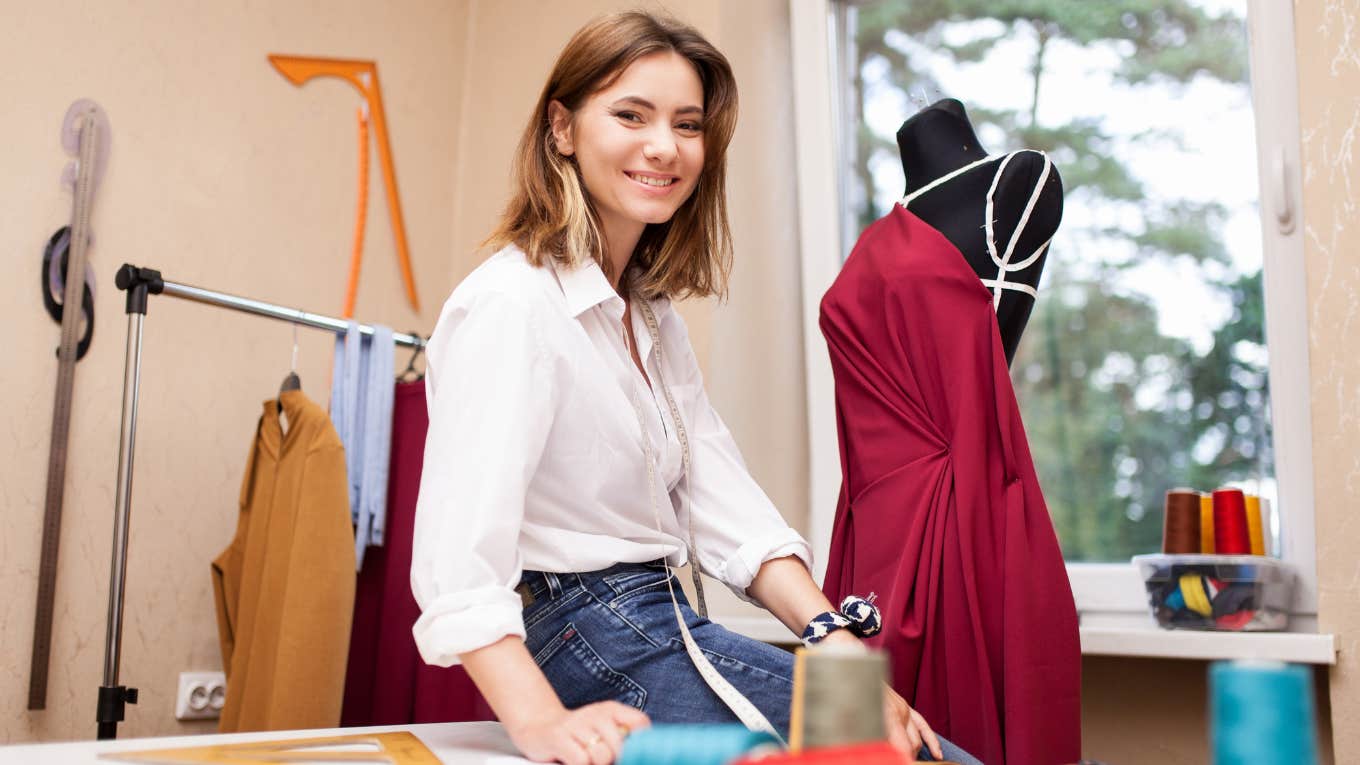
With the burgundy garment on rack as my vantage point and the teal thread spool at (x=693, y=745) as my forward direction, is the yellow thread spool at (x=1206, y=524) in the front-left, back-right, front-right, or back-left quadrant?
front-left

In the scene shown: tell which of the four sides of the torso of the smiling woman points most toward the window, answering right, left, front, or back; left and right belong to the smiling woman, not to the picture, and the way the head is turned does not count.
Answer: left

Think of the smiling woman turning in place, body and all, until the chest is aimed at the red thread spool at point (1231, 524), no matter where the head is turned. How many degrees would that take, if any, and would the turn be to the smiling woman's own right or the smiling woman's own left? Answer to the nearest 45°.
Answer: approximately 90° to the smiling woman's own left

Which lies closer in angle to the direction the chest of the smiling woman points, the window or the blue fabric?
the window

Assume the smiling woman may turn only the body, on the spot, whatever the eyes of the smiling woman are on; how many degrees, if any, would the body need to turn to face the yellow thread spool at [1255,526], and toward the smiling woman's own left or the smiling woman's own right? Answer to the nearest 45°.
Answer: approximately 90° to the smiling woman's own left

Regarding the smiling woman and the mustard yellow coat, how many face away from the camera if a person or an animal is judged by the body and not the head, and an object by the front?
0

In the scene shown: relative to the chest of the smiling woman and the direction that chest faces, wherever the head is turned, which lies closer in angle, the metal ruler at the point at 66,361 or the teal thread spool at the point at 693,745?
the teal thread spool

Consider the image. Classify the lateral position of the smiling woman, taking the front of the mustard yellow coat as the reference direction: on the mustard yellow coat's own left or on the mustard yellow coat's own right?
on the mustard yellow coat's own left

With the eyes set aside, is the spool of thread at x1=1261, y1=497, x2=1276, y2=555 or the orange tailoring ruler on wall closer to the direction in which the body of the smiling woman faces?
the spool of thread

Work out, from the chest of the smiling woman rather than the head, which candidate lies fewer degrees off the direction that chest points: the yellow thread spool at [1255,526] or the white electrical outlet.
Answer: the yellow thread spool

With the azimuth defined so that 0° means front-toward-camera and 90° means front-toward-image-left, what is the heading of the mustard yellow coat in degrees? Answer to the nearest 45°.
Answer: approximately 45°

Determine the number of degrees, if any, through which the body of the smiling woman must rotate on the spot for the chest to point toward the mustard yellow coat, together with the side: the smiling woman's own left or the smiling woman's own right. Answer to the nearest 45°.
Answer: approximately 180°

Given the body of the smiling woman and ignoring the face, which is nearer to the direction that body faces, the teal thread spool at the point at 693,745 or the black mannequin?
the teal thread spool

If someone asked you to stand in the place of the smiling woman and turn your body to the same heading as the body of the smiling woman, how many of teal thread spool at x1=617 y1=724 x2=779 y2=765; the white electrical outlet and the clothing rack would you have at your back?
2

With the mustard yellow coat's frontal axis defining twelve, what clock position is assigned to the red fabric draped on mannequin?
The red fabric draped on mannequin is roughly at 9 o'clock from the mustard yellow coat.

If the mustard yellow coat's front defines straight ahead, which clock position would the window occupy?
The window is roughly at 8 o'clock from the mustard yellow coat.
